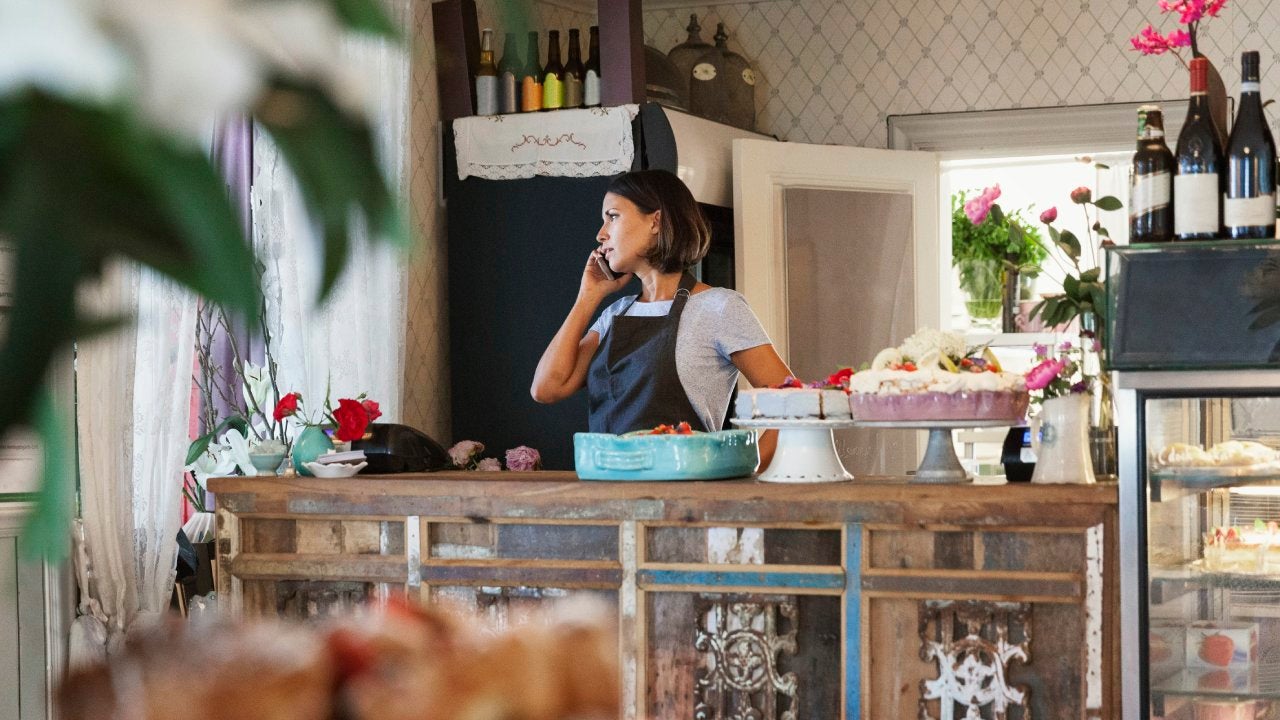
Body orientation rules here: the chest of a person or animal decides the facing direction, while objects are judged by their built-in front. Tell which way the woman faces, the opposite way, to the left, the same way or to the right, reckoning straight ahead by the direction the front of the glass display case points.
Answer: the same way

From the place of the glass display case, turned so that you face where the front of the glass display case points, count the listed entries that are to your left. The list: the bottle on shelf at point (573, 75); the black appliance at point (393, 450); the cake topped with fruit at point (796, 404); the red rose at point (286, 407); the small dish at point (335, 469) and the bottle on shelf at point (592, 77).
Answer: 0

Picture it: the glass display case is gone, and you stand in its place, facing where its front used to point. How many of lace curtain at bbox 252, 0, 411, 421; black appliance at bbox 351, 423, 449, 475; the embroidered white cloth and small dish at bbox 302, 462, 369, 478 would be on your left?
0

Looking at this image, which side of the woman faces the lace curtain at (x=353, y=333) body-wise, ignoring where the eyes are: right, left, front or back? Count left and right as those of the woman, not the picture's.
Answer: right

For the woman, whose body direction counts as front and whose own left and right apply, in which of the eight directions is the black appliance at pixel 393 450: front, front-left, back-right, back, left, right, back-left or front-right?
front-right

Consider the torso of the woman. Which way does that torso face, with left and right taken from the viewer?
facing the viewer and to the left of the viewer

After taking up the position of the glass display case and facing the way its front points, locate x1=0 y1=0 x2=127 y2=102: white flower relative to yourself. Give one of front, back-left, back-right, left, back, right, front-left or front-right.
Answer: front

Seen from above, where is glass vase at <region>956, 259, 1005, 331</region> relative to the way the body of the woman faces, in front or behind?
behind

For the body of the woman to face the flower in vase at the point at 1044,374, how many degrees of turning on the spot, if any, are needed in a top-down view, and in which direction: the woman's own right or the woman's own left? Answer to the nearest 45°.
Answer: approximately 90° to the woman's own left

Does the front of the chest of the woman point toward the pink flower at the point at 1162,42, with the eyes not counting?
no

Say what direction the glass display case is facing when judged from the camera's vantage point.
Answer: facing the viewer

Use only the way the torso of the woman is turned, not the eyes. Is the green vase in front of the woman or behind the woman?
in front

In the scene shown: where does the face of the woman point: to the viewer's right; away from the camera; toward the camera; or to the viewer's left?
to the viewer's left

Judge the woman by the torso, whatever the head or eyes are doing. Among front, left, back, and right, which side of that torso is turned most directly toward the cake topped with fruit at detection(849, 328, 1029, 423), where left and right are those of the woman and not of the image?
left

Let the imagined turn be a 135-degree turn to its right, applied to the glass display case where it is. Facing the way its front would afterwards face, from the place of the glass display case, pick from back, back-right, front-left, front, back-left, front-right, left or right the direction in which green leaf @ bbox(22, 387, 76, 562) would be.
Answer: back-left
